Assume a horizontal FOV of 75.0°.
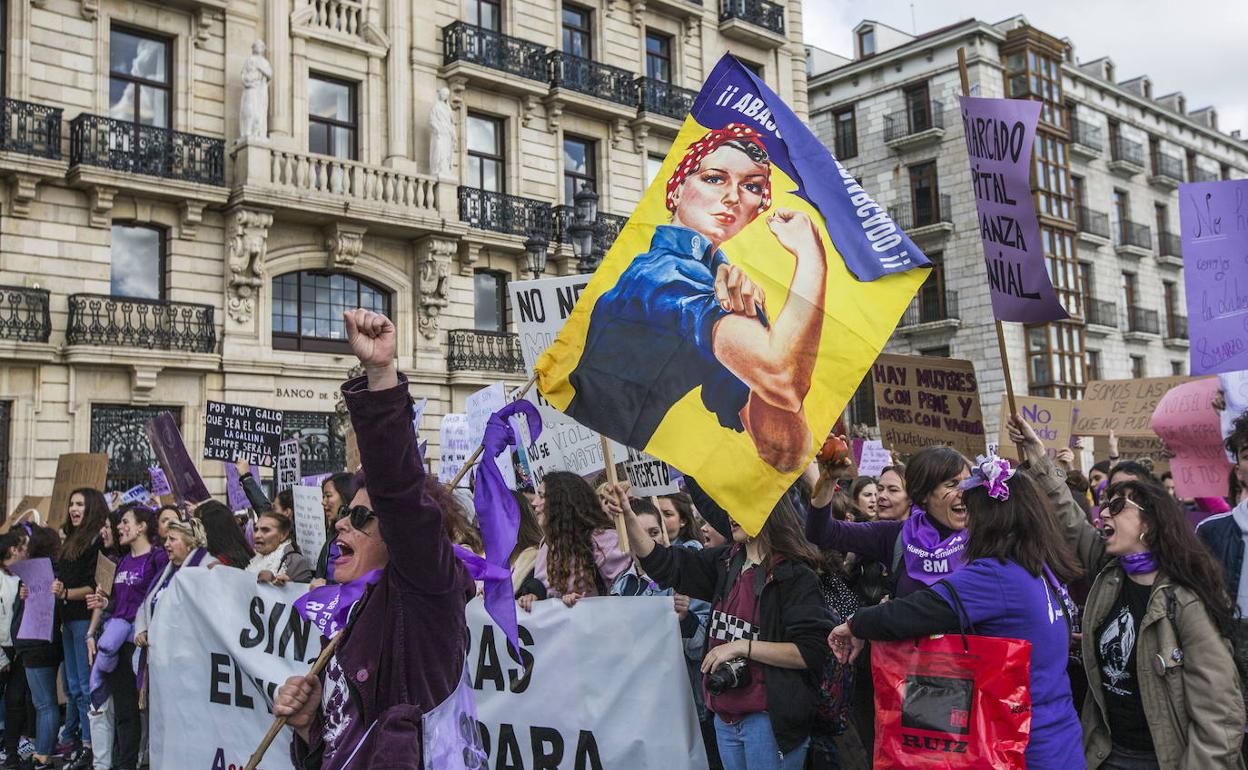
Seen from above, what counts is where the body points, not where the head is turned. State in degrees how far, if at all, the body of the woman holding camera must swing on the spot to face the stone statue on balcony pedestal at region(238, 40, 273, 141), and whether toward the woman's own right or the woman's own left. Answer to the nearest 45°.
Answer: approximately 90° to the woman's own right

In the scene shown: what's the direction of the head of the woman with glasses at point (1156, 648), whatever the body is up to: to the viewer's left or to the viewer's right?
to the viewer's left

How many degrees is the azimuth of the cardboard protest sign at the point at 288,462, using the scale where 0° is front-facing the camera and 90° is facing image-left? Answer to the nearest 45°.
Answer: approximately 45°

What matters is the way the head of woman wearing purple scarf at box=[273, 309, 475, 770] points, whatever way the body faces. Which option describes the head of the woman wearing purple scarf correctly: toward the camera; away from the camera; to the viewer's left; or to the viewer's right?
to the viewer's left

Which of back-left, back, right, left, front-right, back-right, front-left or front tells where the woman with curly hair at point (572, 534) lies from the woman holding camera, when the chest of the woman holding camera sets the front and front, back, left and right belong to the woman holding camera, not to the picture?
right

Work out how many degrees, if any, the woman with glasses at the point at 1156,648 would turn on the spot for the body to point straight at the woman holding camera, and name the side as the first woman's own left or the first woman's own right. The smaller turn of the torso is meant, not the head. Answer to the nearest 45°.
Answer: approximately 45° to the first woman's own right

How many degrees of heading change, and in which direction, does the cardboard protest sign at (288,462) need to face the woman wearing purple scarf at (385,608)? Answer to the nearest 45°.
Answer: approximately 45° to its left

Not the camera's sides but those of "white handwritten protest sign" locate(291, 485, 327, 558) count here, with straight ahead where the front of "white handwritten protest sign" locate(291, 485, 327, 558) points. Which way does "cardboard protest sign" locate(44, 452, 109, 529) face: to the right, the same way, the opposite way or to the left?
the same way

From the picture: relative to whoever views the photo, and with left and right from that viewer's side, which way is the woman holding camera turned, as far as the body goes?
facing the viewer and to the left of the viewer

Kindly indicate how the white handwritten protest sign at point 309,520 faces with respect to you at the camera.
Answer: facing the viewer

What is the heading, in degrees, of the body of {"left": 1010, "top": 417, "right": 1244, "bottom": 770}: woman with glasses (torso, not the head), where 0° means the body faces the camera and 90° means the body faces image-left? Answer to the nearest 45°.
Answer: approximately 45°

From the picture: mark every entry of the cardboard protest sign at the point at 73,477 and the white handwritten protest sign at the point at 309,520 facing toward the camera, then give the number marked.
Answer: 2

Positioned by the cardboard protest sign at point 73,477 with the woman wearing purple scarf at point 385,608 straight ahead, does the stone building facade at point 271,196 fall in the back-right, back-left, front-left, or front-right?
back-left
